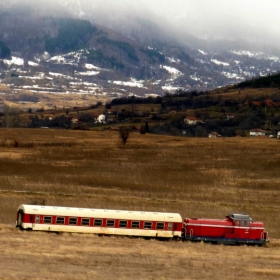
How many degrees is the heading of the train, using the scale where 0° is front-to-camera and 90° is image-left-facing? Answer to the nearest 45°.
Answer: approximately 270°
